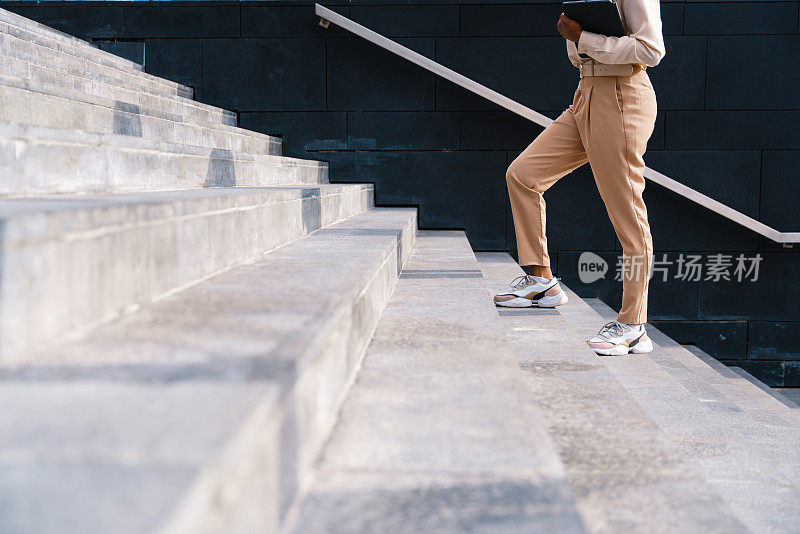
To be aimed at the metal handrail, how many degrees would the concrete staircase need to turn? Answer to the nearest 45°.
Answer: approximately 90° to its left

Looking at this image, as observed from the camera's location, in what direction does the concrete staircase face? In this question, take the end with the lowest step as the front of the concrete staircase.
facing to the right of the viewer
